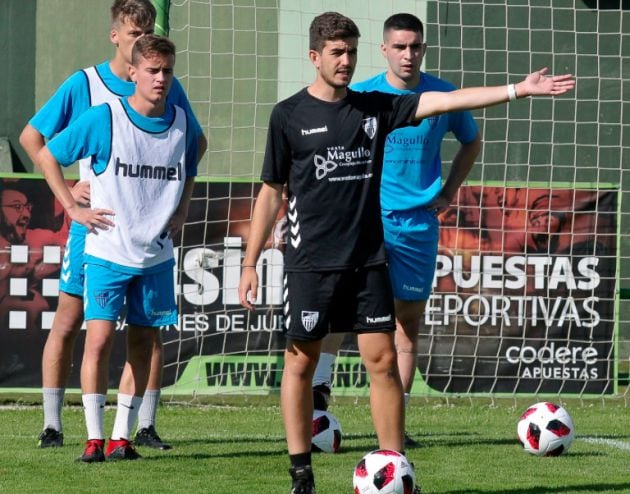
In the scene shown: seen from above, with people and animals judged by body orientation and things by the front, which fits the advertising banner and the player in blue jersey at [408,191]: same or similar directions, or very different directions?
same or similar directions

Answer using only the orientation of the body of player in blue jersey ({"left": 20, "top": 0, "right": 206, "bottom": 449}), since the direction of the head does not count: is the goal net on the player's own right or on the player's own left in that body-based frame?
on the player's own left

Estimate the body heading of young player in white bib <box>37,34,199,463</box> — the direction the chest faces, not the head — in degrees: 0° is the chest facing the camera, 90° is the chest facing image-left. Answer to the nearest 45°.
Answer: approximately 315°

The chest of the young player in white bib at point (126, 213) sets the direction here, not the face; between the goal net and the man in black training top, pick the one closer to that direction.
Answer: the man in black training top

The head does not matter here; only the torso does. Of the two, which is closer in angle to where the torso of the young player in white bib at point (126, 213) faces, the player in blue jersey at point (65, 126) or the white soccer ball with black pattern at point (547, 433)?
the white soccer ball with black pattern

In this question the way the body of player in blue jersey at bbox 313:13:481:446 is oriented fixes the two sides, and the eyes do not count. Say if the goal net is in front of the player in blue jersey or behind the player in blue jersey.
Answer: behind

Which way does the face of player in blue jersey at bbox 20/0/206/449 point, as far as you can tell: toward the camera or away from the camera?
toward the camera

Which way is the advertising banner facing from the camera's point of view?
toward the camera

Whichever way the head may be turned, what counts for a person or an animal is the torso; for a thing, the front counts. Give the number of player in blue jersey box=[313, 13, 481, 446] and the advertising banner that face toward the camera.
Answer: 2

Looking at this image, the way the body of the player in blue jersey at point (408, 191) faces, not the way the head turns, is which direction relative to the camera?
toward the camera

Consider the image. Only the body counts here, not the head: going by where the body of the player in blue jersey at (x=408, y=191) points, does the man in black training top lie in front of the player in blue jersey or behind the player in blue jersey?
in front

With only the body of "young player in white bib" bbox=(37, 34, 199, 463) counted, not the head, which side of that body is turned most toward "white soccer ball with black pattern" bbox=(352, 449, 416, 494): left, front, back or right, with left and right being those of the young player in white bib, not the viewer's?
front

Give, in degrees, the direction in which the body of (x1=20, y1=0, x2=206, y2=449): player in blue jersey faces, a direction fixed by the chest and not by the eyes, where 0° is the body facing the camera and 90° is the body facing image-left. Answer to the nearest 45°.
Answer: approximately 315°
